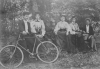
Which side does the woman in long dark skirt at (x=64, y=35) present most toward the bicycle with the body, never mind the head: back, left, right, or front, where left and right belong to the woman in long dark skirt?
right

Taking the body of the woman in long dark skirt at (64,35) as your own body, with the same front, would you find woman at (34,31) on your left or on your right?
on your right

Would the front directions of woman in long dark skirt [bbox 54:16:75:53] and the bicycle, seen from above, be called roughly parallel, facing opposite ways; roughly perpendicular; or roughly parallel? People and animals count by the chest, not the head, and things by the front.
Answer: roughly perpendicular

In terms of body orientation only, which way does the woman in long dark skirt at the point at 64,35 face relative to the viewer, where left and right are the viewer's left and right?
facing the viewer

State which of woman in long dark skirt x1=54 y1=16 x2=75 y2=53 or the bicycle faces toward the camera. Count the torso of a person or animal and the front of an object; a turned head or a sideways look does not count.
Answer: the woman in long dark skirt
